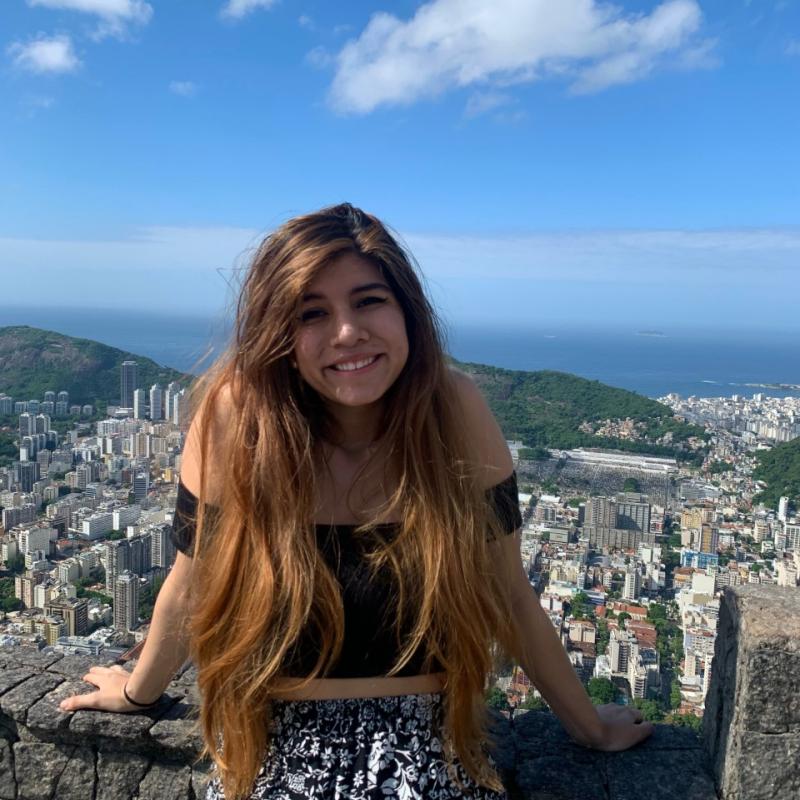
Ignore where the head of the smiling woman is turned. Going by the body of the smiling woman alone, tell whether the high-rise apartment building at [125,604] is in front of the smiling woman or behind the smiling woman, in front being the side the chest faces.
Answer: behind

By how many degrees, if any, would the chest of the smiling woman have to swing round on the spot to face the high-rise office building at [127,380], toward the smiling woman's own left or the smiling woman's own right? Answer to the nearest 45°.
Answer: approximately 180°

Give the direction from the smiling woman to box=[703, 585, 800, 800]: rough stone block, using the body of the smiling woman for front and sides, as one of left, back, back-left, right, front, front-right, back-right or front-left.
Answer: left

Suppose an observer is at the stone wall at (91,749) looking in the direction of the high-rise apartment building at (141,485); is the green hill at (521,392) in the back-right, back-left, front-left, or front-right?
front-right

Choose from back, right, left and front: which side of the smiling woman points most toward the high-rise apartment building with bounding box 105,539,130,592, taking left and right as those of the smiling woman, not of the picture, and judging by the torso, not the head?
back

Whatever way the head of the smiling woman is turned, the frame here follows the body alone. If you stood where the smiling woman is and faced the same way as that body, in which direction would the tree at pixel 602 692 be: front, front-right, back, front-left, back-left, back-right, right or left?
back-left

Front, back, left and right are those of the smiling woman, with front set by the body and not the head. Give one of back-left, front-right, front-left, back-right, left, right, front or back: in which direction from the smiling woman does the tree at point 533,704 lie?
back-left

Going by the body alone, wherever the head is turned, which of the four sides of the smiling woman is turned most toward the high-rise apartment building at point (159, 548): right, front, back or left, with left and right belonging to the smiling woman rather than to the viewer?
back

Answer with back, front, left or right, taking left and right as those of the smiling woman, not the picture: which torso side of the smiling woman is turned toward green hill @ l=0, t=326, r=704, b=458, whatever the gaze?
back

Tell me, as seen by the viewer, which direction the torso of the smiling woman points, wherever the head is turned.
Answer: toward the camera

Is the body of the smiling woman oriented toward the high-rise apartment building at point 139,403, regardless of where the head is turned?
no

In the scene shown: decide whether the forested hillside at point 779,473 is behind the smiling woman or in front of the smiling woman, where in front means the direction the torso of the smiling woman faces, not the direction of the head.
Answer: behind

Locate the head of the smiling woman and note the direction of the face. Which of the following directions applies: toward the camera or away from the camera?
toward the camera

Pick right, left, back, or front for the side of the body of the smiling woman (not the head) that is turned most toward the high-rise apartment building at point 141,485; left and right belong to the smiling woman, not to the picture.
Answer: back
